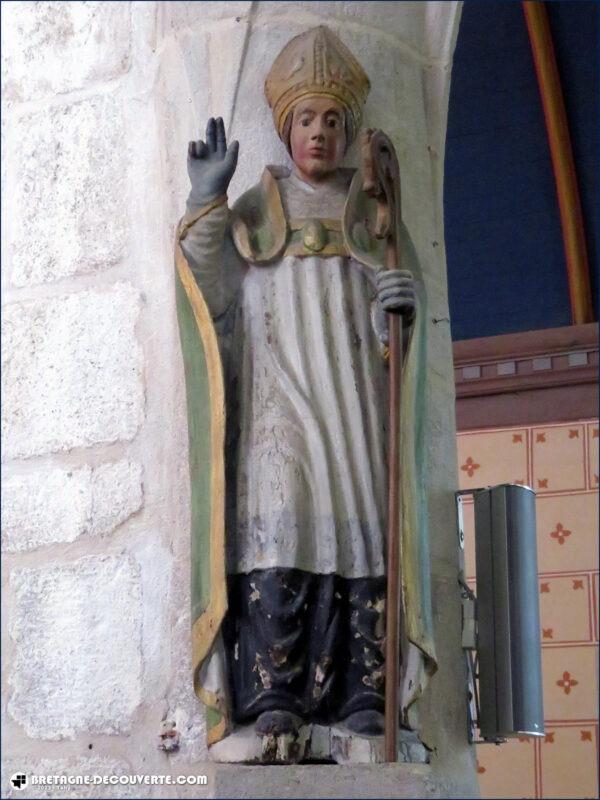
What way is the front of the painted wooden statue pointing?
toward the camera
